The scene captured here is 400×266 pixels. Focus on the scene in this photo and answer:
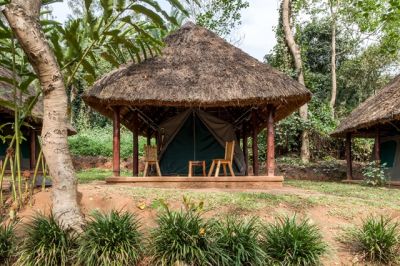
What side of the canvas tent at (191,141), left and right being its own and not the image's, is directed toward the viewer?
front

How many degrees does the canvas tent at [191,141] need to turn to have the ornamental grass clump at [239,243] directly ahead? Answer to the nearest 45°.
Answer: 0° — it already faces it

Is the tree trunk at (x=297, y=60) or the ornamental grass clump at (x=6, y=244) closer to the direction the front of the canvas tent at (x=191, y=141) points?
the ornamental grass clump

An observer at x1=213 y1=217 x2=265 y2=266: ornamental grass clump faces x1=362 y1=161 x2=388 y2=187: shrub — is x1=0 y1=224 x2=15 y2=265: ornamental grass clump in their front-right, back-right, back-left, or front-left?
back-left

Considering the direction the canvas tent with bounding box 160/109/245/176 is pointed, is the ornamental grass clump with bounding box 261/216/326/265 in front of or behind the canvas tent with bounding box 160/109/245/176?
in front

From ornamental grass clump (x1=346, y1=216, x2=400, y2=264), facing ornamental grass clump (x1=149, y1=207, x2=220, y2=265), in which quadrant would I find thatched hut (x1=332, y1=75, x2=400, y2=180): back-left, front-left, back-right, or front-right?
back-right

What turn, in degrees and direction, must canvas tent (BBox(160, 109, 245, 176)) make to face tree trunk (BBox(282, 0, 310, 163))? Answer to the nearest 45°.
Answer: approximately 135° to its left

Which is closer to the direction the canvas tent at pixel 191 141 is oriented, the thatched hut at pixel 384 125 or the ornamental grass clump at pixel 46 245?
the ornamental grass clump

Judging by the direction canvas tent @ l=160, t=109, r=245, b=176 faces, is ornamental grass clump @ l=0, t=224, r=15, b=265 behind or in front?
in front

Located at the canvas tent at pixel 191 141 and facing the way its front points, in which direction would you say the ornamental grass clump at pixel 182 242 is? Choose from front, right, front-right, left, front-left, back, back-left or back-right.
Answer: front

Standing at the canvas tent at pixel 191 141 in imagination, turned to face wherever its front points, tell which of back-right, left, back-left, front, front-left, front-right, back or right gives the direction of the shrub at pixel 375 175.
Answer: left

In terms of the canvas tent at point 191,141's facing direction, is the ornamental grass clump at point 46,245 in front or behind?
in front

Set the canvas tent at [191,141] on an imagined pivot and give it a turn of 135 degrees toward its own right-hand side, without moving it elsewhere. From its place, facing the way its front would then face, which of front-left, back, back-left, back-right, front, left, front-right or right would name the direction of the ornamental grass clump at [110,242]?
back-left

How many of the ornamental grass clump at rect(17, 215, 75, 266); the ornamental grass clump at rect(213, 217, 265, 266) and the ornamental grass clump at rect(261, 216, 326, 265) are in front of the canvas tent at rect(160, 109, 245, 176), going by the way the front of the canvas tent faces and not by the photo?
3

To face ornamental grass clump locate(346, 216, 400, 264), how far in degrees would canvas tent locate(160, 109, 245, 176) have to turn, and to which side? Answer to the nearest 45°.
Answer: approximately 45° to its left

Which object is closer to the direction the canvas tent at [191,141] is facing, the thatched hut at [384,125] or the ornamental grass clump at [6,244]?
the ornamental grass clump
